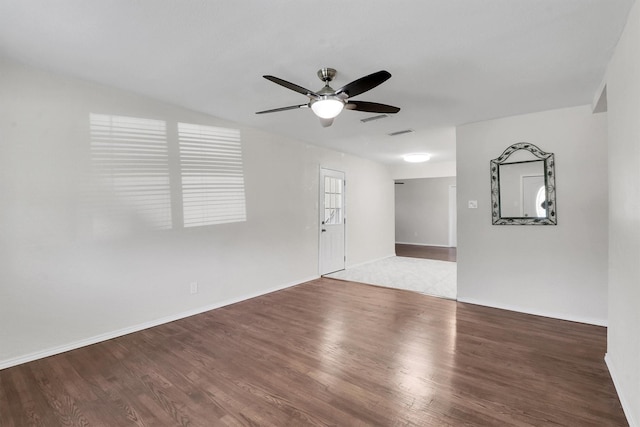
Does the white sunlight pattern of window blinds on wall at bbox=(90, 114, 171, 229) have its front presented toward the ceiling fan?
yes

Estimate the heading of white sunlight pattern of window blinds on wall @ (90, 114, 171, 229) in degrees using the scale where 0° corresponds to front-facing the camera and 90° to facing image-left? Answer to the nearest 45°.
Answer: approximately 315°

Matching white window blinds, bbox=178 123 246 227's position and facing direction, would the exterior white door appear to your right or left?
on your left

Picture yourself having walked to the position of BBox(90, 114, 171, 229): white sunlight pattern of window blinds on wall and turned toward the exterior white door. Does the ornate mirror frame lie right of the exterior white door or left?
right
